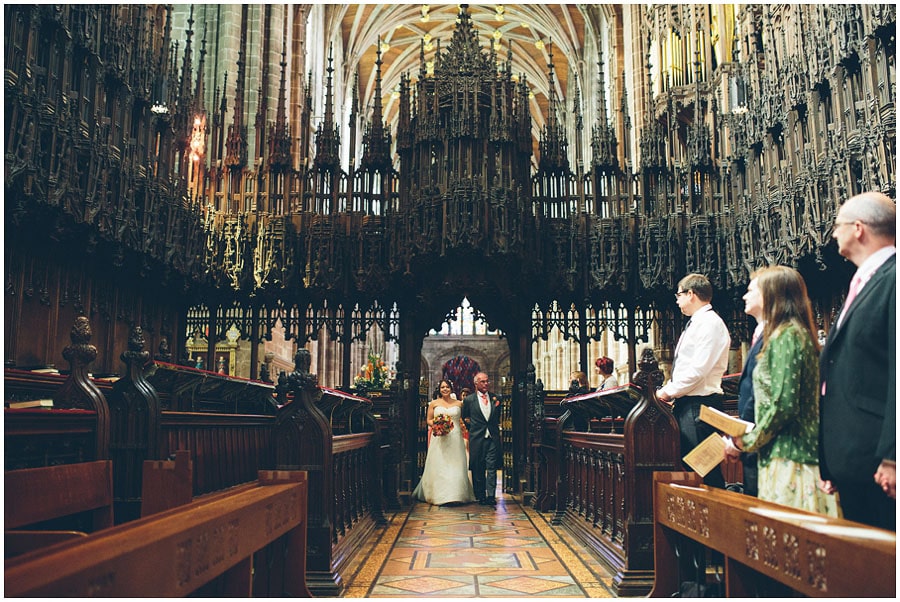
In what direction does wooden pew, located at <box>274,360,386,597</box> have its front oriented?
to the viewer's right

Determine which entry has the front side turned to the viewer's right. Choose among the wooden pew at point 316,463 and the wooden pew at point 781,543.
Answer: the wooden pew at point 316,463

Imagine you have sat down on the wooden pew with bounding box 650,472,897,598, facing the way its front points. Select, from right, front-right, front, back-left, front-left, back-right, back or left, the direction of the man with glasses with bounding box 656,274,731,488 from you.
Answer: back-right

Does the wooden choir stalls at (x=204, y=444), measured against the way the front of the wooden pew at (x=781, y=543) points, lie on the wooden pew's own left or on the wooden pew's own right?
on the wooden pew's own right

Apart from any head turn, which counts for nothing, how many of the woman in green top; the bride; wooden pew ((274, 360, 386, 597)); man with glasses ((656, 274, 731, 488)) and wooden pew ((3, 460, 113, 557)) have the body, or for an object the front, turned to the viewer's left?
2

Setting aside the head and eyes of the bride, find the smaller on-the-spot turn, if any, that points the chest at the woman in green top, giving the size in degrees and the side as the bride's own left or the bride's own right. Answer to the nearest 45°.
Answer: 0° — they already face them

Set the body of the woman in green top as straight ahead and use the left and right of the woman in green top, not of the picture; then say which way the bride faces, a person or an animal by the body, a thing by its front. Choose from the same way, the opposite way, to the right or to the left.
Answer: to the left

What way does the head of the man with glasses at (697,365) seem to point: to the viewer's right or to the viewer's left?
to the viewer's left

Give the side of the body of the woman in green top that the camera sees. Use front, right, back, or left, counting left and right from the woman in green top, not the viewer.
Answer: left

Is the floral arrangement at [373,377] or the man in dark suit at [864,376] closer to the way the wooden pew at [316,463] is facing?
the man in dark suit
